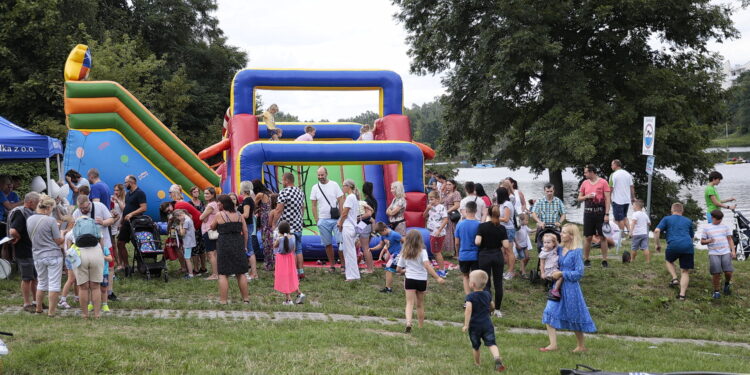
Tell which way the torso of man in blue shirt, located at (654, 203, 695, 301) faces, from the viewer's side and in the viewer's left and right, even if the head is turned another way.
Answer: facing away from the viewer

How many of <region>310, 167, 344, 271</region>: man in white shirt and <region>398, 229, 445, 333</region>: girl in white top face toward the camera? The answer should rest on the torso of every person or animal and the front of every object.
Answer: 1

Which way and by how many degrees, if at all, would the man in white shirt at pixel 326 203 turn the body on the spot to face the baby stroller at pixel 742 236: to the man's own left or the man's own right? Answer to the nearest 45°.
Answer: approximately 90° to the man's own left

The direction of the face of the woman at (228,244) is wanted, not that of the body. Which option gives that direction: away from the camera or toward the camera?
away from the camera

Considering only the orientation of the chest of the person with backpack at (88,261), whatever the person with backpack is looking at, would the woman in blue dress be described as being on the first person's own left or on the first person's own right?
on the first person's own right

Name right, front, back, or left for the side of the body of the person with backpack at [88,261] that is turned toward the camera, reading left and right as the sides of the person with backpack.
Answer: back

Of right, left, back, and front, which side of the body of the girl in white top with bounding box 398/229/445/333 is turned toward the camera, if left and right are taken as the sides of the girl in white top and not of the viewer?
back

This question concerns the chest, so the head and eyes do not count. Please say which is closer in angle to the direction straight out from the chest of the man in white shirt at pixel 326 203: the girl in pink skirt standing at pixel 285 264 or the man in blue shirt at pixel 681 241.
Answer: the girl in pink skirt standing

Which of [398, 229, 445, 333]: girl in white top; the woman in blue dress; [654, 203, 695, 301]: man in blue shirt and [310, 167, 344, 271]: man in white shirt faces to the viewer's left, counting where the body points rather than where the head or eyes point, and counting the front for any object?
the woman in blue dress
